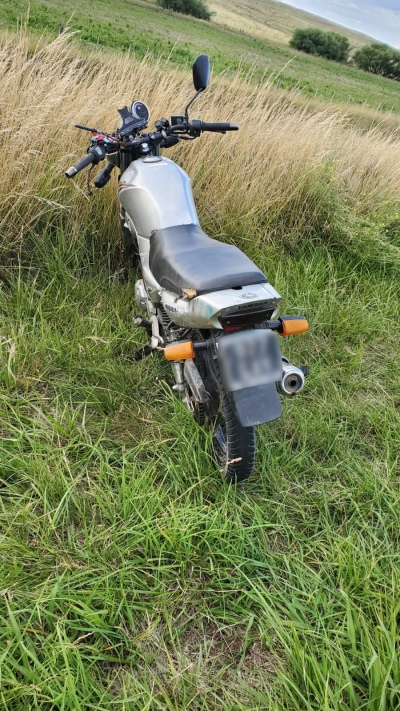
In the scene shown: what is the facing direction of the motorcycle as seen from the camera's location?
facing away from the viewer and to the left of the viewer

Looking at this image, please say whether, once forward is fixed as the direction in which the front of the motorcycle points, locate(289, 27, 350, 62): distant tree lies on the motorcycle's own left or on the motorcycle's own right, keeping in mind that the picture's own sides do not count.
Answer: on the motorcycle's own right

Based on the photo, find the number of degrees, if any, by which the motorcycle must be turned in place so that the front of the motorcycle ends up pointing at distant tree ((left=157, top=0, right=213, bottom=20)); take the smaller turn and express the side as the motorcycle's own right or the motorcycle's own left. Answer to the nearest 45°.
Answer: approximately 45° to the motorcycle's own right
